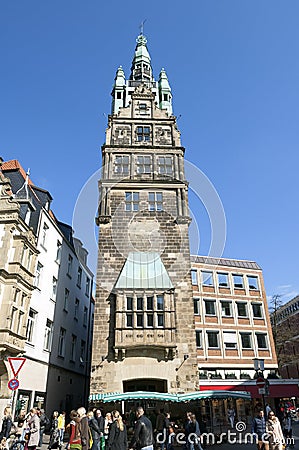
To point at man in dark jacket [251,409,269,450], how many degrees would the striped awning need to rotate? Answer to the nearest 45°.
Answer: approximately 45° to its left

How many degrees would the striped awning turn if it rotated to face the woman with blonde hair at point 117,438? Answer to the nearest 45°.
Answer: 0° — it already faces them

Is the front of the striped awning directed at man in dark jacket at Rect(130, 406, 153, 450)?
yes

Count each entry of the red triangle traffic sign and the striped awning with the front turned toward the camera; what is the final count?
2

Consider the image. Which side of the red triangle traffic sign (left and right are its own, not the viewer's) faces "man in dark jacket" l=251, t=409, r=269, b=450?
left

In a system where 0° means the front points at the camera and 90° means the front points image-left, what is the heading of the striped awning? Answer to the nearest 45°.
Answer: approximately 0°

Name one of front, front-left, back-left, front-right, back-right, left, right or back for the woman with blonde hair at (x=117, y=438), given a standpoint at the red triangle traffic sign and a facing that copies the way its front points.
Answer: front-left
